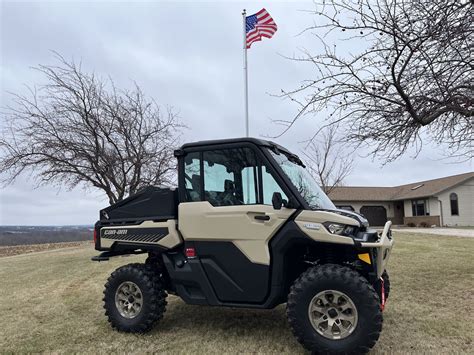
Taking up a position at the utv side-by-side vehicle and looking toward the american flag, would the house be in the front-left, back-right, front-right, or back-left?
front-right

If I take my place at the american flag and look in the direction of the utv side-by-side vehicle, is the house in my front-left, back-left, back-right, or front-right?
back-left

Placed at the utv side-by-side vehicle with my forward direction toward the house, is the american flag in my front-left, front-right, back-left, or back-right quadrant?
front-left

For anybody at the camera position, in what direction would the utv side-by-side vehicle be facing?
facing the viewer and to the right of the viewer
